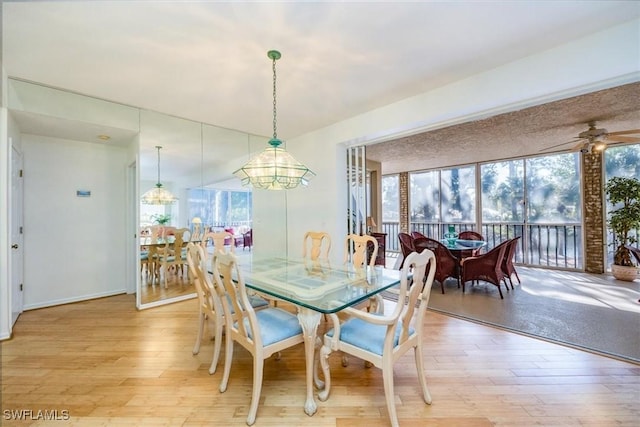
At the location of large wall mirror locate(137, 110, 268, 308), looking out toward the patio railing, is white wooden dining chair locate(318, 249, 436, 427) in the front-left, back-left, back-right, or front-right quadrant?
front-right

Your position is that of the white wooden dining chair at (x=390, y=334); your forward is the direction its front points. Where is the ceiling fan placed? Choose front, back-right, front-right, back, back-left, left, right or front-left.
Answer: right

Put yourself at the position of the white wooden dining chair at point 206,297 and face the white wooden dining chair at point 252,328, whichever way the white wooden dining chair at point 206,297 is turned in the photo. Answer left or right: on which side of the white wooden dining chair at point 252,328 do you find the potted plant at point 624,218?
left

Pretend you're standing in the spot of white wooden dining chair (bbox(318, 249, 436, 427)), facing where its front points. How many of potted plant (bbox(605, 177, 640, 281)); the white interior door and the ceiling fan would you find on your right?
2

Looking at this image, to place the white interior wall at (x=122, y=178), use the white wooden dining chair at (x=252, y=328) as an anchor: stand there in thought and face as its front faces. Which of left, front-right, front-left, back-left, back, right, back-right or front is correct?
left

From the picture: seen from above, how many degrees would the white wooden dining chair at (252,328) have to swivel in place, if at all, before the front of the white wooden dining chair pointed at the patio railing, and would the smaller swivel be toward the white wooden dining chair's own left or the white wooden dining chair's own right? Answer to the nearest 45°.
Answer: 0° — it already faces it

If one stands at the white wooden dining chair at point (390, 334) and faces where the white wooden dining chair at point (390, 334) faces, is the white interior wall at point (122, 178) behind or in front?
in front

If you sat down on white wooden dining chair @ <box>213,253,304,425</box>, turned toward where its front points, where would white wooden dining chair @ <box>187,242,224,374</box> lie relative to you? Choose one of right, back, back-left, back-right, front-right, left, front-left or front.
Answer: left

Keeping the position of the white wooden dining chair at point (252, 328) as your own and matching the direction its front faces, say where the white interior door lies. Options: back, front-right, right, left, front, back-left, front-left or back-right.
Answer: left

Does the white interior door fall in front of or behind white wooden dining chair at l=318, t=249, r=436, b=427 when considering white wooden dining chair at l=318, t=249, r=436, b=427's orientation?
in front

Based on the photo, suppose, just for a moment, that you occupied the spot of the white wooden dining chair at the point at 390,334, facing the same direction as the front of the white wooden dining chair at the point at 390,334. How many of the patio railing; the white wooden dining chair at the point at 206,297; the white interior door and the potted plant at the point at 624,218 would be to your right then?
2

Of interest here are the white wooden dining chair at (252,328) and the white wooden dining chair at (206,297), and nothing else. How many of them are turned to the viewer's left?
0

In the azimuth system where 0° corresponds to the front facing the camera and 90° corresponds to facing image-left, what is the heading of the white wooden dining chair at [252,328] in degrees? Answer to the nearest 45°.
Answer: approximately 225°

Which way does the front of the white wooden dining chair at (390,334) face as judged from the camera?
facing away from the viewer and to the left of the viewer

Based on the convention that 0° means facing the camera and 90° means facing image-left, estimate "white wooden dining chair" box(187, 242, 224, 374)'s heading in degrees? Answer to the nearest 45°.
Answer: approximately 225°
